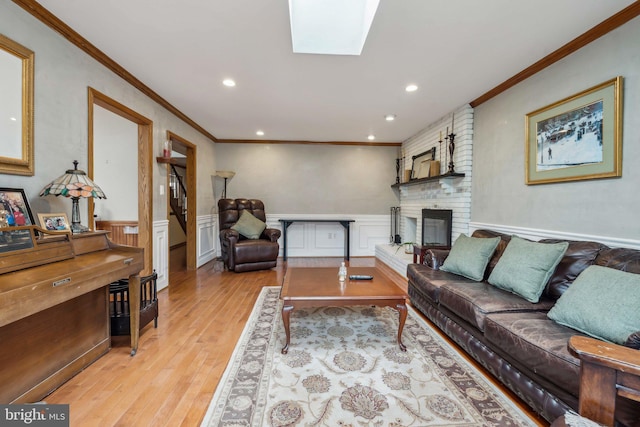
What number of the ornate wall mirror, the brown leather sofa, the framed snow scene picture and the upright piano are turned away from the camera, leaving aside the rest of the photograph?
0

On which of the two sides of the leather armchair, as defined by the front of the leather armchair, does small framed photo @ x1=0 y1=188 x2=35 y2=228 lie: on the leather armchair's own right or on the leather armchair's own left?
on the leather armchair's own right

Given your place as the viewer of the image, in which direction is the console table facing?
facing the viewer

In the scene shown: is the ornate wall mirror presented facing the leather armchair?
no

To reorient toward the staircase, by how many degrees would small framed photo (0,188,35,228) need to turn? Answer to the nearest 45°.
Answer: approximately 90° to its left

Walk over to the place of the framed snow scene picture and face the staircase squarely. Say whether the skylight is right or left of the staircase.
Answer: left

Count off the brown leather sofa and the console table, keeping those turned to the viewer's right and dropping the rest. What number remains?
0

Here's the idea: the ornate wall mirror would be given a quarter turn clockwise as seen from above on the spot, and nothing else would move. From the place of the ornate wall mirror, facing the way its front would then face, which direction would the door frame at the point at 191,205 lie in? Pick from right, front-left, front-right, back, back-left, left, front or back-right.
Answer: back

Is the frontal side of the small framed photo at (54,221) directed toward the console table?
no

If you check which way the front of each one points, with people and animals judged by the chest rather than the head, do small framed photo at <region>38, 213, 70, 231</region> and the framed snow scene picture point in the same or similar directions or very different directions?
very different directions

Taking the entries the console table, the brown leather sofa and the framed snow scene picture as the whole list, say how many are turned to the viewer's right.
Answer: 0

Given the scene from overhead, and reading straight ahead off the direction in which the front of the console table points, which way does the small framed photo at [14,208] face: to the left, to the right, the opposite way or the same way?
to the left

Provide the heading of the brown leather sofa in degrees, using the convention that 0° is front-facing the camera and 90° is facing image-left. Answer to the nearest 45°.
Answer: approximately 45°

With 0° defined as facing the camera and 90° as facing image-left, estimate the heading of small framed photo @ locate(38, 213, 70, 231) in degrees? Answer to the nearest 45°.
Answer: approximately 315°

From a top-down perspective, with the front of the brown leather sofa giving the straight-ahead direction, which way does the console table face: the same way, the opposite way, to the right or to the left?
to the left

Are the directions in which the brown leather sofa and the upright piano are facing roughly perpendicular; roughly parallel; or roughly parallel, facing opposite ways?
roughly parallel, facing opposite ways

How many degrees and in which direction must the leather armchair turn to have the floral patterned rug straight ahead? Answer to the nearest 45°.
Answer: approximately 45° to its right

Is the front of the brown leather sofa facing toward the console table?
no

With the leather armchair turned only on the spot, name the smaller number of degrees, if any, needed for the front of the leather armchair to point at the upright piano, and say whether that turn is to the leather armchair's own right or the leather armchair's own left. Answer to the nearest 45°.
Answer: approximately 45° to the leather armchair's own right

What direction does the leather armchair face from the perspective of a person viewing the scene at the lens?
facing the viewer and to the right of the viewer

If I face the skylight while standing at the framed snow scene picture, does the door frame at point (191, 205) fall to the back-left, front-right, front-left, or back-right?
front-right

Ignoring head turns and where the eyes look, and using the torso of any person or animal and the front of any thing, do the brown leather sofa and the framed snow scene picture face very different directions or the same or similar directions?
same or similar directions
